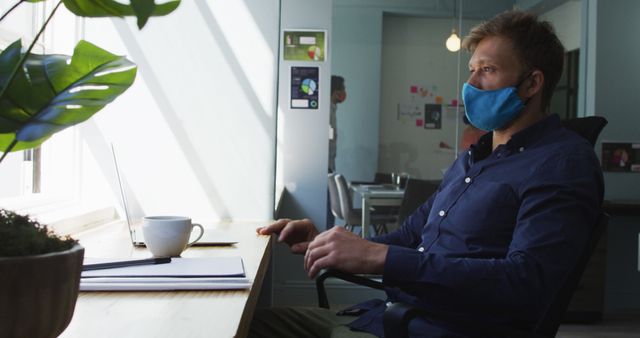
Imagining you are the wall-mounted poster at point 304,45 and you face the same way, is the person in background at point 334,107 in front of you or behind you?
behind

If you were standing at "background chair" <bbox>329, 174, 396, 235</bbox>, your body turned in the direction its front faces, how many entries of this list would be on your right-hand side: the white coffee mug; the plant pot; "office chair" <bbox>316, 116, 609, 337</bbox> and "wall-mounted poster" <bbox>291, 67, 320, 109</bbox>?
4

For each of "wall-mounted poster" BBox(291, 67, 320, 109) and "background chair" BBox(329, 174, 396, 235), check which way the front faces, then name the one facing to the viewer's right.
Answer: the background chair

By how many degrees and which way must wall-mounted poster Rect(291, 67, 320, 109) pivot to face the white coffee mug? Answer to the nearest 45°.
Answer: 0° — it already faces it

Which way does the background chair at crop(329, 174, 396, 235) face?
to the viewer's right

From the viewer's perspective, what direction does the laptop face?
to the viewer's right

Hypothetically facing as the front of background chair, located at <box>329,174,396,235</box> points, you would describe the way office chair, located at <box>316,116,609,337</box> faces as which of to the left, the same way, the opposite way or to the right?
the opposite way

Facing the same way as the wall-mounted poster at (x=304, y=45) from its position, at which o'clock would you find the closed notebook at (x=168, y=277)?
The closed notebook is roughly at 12 o'clock from the wall-mounted poster.

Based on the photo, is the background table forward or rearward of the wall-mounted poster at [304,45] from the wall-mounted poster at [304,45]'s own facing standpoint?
rearward

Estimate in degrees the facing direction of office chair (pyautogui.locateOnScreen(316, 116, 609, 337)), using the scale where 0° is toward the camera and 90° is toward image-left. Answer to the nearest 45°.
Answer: approximately 90°

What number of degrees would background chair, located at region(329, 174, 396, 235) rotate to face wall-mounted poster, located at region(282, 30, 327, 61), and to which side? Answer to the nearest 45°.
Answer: approximately 90° to its right
